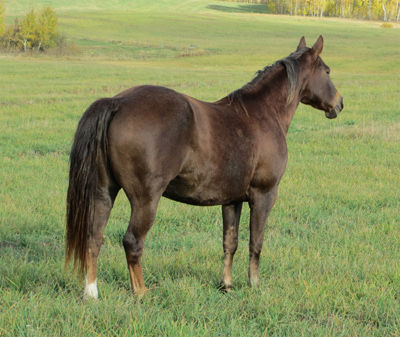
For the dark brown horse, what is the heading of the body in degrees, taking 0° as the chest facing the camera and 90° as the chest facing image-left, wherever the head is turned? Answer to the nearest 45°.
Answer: approximately 225°
